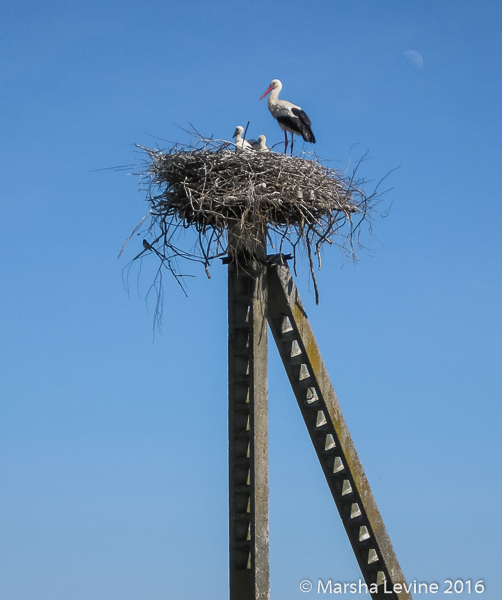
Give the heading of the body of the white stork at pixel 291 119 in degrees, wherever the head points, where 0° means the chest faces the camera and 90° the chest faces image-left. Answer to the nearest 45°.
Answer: approximately 90°
